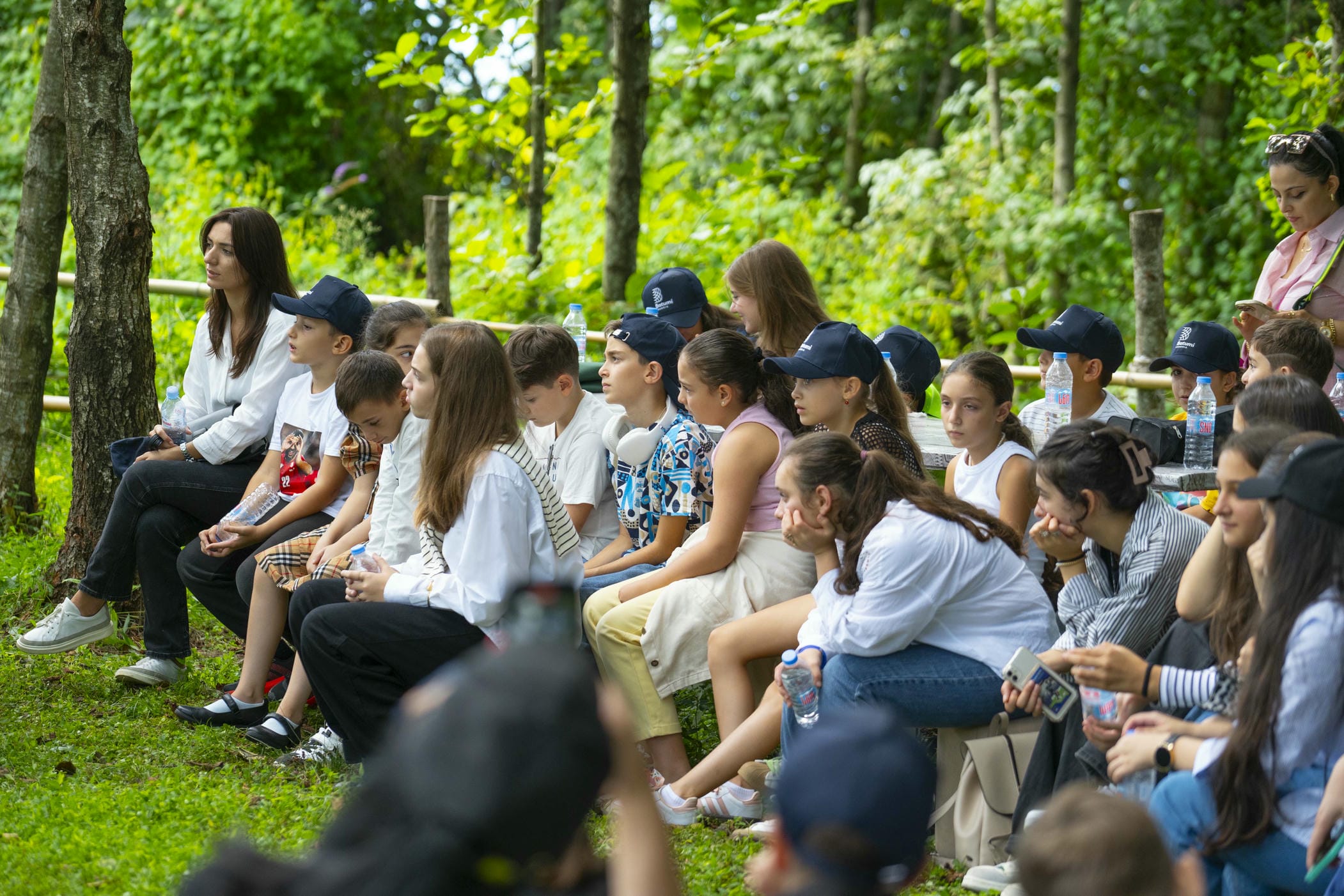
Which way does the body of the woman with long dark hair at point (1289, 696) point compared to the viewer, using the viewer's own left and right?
facing to the left of the viewer

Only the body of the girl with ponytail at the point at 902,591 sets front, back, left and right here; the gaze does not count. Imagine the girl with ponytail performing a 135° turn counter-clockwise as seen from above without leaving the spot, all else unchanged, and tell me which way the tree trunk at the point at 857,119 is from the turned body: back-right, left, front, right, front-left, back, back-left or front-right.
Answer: back-left

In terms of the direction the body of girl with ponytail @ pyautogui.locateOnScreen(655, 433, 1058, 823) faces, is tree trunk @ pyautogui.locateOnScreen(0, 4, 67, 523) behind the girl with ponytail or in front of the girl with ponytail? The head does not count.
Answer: in front

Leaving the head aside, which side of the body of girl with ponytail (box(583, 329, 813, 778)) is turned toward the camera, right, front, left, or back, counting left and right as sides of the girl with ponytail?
left

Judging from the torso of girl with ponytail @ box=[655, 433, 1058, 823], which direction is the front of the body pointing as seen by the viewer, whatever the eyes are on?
to the viewer's left

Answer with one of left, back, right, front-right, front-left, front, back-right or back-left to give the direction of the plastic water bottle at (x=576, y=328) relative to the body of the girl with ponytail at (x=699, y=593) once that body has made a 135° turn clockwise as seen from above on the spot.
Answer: front-left

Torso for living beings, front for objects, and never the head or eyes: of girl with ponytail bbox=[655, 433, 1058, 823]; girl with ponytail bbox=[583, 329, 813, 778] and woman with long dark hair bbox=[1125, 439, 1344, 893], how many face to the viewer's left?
3

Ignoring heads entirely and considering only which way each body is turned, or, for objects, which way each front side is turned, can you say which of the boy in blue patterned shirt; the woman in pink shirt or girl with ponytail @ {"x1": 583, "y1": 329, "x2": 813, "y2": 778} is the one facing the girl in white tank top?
the woman in pink shirt

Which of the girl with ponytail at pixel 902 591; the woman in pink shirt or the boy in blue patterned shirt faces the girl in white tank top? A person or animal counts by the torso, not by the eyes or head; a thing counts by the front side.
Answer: the woman in pink shirt

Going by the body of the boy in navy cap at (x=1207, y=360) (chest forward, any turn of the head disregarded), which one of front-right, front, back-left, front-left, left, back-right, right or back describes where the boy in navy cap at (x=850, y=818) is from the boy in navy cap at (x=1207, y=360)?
front-left

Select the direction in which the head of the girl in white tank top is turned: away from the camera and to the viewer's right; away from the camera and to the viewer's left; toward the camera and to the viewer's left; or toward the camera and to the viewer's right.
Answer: toward the camera and to the viewer's left

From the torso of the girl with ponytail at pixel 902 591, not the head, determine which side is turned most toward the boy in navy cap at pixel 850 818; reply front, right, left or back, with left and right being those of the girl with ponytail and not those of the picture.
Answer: left

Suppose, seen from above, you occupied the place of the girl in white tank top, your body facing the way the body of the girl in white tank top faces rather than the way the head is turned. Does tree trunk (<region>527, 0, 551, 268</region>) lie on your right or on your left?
on your right

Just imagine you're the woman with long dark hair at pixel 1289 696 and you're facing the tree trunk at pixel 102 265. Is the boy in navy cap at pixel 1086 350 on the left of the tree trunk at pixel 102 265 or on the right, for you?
right

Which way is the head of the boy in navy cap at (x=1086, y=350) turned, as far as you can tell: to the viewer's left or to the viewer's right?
to the viewer's left

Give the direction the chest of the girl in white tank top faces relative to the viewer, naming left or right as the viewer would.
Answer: facing the viewer and to the left of the viewer

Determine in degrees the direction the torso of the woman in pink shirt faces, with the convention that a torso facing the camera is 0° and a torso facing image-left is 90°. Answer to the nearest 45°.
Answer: approximately 45°
